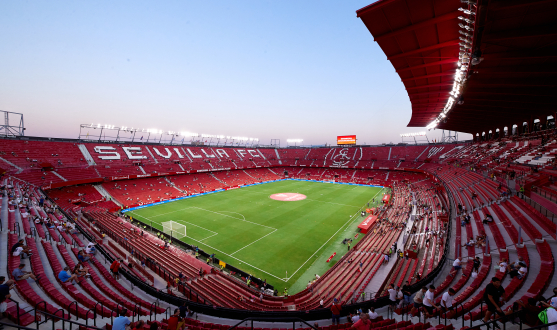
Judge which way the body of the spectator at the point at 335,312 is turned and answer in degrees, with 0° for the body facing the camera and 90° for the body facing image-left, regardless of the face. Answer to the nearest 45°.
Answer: approximately 180°

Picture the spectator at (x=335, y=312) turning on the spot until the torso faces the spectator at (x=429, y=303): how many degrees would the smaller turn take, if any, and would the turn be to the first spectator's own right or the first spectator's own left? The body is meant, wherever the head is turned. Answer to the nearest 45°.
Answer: approximately 135° to the first spectator's own right

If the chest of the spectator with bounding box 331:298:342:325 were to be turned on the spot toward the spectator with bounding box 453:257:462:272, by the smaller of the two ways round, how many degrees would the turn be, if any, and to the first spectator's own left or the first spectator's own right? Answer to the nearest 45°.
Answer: approximately 45° to the first spectator's own right

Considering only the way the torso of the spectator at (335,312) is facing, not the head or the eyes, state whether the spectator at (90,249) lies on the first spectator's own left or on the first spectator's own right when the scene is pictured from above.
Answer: on the first spectator's own left

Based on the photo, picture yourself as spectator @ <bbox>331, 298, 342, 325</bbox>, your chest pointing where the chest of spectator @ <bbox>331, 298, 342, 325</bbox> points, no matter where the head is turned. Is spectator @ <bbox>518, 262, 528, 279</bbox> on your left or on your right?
on your right

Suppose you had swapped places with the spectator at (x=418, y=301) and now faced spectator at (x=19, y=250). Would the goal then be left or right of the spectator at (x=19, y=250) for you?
right

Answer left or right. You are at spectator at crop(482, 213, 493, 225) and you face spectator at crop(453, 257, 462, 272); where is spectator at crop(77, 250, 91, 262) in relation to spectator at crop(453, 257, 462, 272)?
right

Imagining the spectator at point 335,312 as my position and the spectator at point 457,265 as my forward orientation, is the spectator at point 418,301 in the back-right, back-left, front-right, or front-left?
front-right

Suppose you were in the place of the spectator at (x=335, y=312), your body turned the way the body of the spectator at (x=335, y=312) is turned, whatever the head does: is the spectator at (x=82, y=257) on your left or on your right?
on your left

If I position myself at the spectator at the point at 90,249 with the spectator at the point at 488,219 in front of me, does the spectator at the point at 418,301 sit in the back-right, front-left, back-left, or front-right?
front-right
